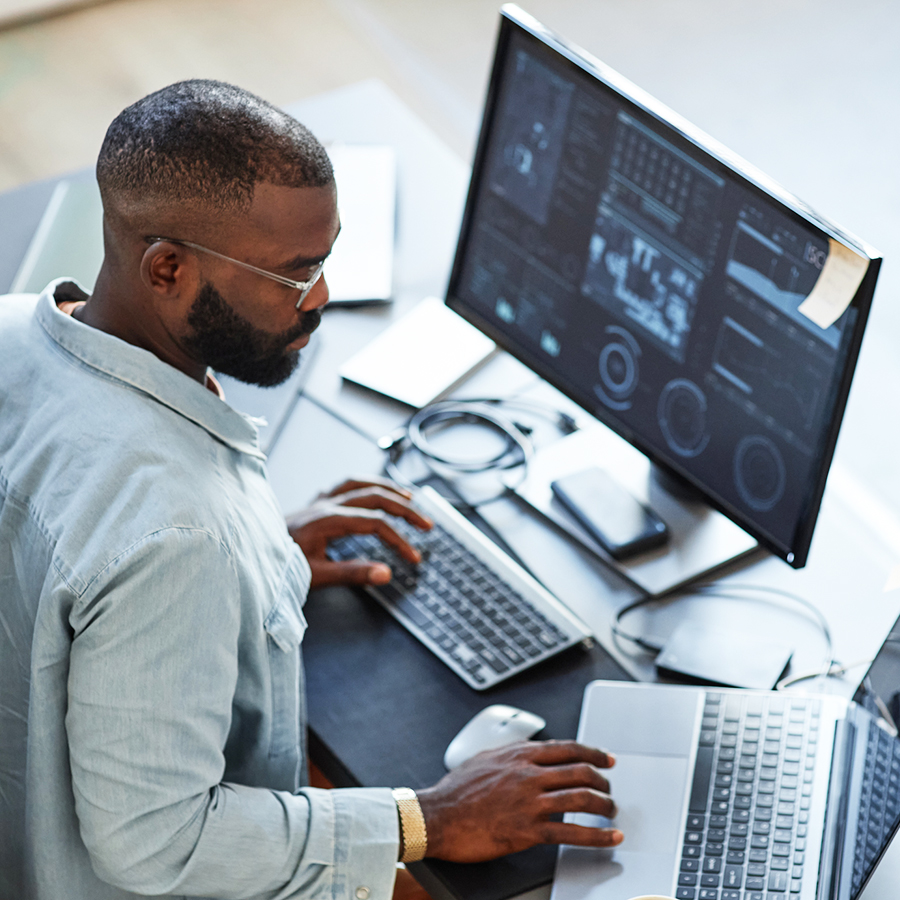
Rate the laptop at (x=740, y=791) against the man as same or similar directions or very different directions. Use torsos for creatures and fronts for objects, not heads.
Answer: very different directions

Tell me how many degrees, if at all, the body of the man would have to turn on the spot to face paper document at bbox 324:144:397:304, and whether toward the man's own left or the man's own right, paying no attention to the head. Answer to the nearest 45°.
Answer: approximately 90° to the man's own left

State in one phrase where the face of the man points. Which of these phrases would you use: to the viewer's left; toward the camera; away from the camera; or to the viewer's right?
to the viewer's right

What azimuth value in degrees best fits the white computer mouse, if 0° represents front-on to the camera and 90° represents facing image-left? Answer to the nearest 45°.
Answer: approximately 225°

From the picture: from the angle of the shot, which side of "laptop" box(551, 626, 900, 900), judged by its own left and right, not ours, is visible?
left

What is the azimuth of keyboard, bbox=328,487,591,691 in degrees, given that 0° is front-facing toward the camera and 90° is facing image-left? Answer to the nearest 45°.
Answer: approximately 45°

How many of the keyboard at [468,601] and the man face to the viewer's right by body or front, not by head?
1

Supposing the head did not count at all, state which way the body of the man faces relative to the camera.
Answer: to the viewer's right

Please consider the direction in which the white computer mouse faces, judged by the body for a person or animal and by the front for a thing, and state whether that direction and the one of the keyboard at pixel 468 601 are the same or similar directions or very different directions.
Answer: very different directions
